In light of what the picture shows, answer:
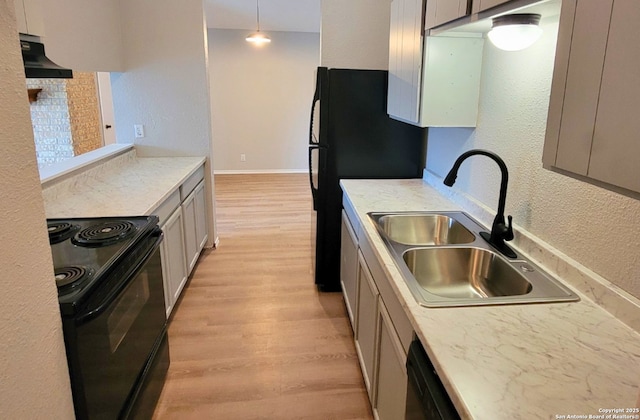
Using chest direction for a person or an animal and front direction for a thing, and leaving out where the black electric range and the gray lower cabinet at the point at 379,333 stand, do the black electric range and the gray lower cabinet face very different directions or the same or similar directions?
very different directions

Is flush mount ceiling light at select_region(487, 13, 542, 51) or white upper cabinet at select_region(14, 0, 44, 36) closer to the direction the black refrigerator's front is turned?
the white upper cabinet

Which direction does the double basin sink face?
to the viewer's left

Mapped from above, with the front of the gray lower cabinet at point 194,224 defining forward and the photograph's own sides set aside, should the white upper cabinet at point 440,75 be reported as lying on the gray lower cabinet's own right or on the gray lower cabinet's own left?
on the gray lower cabinet's own right

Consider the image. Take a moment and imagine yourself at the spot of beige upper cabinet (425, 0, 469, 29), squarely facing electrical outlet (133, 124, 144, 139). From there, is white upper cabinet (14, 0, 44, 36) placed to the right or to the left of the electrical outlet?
left

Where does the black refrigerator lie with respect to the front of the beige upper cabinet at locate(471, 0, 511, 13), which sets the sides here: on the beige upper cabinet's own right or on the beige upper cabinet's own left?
on the beige upper cabinet's own right

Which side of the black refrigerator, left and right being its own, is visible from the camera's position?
left

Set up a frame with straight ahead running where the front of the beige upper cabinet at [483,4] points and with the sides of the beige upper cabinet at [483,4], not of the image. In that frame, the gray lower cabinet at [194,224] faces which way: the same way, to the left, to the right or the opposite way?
the opposite way

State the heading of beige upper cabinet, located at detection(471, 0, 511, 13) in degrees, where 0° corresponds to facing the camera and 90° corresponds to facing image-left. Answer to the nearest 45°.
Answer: approximately 45°

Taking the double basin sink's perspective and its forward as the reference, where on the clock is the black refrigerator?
The black refrigerator is roughly at 2 o'clock from the double basin sink.

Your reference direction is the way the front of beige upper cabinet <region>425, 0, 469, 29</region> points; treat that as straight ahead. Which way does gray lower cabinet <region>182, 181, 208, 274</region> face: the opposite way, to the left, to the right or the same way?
the opposite way

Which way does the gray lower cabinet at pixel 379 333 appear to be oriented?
to the viewer's left

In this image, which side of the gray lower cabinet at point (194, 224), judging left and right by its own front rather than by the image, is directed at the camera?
right

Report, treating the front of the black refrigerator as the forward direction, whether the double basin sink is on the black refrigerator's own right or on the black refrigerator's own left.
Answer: on the black refrigerator's own left

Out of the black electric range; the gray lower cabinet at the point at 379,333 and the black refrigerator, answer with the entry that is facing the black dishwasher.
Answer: the black electric range
